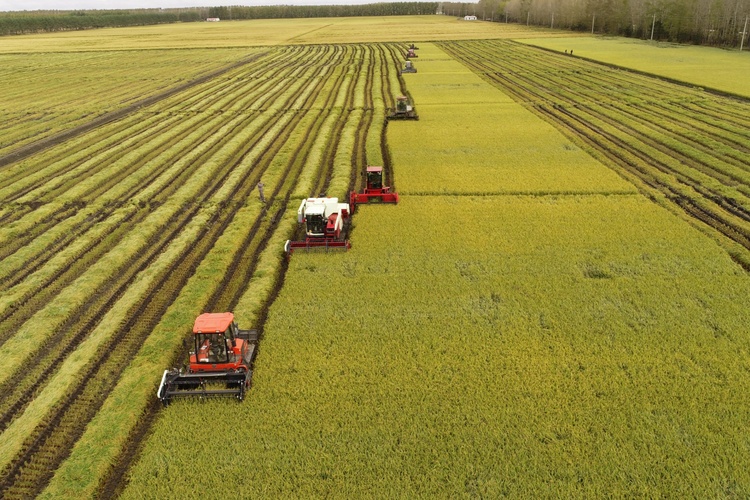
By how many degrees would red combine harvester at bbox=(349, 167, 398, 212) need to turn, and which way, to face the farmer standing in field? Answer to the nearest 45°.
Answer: approximately 90° to its right

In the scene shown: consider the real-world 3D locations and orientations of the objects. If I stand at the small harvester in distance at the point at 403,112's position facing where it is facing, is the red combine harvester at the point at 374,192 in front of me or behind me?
in front

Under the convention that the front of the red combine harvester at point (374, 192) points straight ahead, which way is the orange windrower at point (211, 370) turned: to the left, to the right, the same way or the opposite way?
the same way

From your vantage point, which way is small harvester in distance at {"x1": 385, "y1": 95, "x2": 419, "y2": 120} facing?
toward the camera

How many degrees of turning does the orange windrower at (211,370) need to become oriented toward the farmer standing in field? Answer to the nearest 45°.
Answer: approximately 180°

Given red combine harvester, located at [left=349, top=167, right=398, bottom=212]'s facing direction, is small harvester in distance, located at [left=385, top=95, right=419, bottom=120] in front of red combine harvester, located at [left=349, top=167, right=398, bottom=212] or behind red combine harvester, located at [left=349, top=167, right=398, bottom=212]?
behind

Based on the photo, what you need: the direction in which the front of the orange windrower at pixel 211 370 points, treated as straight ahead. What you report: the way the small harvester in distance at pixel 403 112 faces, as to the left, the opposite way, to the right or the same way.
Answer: the same way

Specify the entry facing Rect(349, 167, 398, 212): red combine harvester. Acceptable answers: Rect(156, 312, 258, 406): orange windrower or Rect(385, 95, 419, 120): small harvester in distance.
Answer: the small harvester in distance

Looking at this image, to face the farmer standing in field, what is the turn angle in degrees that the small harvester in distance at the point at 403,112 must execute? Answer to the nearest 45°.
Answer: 0° — it already faces them

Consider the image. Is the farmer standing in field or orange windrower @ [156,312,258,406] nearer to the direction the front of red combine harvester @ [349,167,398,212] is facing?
the orange windrower

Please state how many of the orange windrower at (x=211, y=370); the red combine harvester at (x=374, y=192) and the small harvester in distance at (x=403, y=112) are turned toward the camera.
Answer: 3

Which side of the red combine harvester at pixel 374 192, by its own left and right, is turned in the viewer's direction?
front

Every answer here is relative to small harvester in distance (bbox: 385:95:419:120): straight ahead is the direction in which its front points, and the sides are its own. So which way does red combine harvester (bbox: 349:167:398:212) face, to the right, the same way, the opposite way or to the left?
the same way

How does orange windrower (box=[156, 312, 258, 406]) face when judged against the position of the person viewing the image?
facing the viewer
